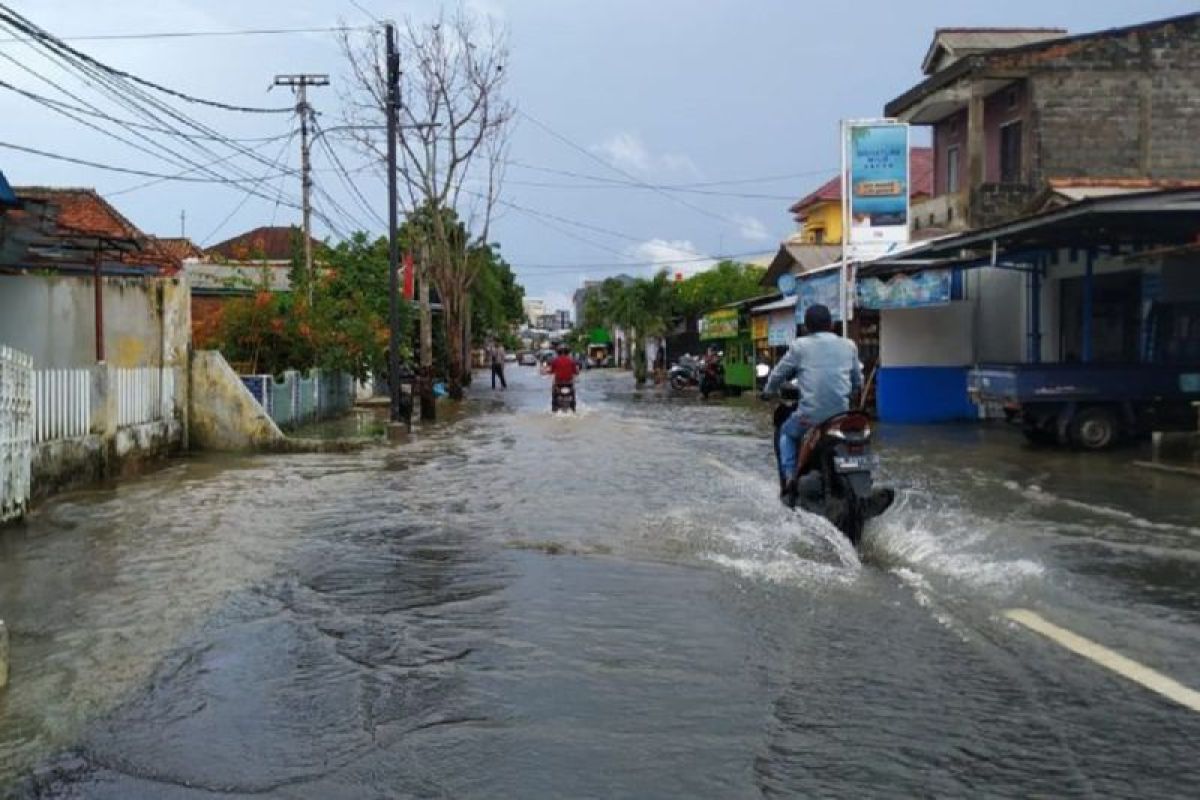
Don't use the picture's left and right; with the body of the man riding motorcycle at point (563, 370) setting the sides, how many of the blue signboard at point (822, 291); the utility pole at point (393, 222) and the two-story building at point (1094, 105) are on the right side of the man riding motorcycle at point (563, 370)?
2

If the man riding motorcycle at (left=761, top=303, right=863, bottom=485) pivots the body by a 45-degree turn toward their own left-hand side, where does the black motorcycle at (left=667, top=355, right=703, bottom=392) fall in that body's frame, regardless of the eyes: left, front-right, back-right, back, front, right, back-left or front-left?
right

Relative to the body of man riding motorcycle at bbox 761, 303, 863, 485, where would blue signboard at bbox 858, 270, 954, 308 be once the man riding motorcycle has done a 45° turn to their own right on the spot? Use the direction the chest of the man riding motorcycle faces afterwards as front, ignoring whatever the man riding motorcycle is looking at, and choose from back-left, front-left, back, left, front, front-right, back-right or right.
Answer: front

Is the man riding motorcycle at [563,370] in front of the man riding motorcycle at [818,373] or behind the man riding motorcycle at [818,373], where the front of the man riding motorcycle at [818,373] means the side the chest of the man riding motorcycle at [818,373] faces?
in front

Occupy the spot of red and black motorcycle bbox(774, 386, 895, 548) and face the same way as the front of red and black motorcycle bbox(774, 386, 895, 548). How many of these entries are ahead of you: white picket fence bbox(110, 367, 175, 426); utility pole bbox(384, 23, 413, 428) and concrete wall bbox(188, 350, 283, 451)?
3

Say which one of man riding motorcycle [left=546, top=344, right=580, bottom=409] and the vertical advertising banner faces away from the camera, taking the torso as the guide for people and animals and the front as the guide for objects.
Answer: the man riding motorcycle

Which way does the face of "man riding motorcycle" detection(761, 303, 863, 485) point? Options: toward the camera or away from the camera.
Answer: away from the camera

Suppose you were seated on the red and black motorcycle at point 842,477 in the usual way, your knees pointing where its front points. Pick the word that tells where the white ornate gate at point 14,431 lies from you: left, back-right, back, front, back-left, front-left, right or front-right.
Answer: front-left

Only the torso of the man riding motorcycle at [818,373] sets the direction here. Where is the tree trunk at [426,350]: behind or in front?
in front

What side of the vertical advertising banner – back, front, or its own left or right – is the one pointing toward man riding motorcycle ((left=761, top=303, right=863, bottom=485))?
front

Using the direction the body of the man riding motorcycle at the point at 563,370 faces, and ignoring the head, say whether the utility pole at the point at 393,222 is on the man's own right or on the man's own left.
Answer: on the man's own left

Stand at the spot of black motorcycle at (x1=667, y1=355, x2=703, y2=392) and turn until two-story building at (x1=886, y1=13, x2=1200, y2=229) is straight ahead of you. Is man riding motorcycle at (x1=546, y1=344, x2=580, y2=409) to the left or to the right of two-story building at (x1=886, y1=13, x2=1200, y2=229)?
right

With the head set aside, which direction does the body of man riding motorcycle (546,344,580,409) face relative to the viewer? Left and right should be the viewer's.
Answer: facing away from the viewer

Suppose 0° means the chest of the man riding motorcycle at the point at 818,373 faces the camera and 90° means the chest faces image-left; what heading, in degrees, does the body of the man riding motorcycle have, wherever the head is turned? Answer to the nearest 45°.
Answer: approximately 135°

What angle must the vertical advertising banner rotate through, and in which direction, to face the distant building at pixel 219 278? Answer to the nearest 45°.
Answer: approximately 90° to its right

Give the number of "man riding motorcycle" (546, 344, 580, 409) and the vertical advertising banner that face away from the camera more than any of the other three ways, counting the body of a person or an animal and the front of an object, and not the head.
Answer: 1
